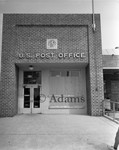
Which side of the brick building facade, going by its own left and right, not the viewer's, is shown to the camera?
front

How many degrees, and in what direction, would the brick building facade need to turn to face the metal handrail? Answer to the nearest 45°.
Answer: approximately 90° to its left
